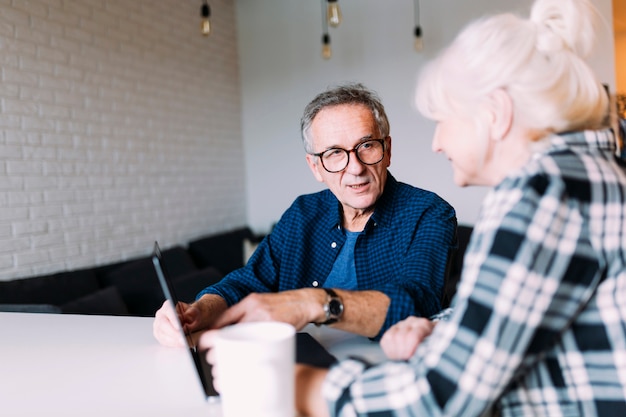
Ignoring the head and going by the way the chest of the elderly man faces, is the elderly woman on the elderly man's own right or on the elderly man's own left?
on the elderly man's own left

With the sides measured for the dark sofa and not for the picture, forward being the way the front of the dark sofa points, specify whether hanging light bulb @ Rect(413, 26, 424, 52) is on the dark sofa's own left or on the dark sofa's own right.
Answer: on the dark sofa's own left

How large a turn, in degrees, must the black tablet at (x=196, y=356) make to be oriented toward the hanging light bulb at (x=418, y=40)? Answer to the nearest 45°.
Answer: approximately 45° to its left

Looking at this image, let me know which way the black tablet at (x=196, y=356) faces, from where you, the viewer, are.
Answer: facing to the right of the viewer

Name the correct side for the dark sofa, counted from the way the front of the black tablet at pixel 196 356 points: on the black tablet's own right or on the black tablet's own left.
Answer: on the black tablet's own left

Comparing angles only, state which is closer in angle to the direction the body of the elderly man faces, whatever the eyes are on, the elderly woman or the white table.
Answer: the white table

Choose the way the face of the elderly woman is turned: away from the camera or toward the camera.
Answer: away from the camera

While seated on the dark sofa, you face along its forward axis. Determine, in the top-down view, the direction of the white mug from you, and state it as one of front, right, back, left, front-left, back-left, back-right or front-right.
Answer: front-right

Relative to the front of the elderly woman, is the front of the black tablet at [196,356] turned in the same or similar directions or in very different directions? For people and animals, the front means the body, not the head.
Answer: very different directions

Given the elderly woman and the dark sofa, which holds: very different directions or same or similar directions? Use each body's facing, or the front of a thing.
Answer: very different directions

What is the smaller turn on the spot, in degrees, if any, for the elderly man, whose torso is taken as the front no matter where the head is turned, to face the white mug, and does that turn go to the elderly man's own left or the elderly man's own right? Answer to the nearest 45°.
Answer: approximately 45° to the elderly man's own left

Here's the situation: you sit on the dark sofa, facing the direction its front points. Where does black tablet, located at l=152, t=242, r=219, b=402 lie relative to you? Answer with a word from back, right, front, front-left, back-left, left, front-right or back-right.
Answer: front-right

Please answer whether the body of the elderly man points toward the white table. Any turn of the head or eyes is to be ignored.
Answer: yes

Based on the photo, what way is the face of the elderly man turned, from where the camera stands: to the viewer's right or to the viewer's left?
to the viewer's right

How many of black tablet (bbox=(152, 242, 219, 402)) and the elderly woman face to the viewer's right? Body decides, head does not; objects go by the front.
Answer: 1

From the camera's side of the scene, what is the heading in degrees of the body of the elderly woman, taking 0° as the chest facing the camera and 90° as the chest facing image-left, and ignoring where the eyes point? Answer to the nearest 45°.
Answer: approximately 90°
